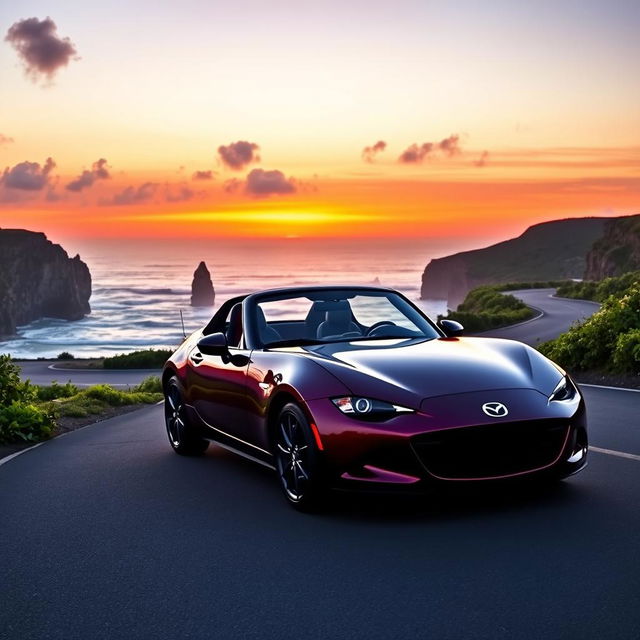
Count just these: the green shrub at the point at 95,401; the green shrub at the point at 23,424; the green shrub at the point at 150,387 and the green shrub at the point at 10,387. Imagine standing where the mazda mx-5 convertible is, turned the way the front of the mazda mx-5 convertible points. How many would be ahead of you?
0

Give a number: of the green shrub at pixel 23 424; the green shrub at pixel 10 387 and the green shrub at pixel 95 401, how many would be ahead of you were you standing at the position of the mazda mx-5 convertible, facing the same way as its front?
0

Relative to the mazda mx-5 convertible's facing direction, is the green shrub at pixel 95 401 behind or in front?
behind

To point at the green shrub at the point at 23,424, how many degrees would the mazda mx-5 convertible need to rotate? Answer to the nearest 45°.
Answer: approximately 180°

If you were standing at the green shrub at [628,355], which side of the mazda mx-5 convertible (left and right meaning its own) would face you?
left

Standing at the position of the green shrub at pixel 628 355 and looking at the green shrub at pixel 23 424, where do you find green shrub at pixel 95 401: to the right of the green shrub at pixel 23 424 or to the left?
right

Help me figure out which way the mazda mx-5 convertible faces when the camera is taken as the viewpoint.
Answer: facing the viewer and to the right of the viewer

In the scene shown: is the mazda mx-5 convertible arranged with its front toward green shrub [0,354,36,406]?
no

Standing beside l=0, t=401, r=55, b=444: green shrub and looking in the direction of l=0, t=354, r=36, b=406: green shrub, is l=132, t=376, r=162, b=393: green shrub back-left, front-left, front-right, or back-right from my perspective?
front-right

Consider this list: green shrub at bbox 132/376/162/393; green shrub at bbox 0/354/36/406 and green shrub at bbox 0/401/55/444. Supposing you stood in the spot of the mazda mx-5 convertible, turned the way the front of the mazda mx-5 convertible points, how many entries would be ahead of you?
0

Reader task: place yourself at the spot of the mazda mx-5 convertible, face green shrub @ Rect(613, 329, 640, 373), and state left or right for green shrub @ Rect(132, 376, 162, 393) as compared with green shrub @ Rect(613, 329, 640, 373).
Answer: left

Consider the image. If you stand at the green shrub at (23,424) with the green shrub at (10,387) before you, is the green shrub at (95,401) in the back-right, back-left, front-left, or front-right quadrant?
front-right
